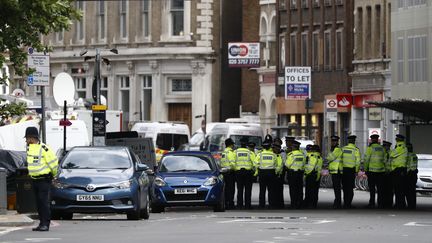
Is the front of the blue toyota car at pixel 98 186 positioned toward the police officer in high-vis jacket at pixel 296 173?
no

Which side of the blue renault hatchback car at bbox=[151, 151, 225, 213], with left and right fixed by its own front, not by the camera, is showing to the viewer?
front

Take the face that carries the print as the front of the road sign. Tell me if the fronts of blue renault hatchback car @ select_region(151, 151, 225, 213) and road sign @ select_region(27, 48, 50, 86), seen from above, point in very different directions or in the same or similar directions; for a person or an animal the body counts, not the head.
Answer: same or similar directions

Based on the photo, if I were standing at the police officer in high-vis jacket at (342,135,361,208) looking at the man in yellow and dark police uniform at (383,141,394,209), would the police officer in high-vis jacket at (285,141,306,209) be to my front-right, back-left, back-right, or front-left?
back-left

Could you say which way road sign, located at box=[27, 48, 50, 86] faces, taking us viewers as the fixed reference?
facing the viewer

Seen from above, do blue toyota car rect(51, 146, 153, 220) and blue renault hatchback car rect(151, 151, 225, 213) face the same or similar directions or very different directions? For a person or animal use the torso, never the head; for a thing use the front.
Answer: same or similar directions

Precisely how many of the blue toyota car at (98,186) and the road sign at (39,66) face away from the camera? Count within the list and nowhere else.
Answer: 0

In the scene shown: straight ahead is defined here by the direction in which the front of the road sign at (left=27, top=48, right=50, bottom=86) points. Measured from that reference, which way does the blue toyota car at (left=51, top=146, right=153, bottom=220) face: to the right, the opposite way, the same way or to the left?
the same way

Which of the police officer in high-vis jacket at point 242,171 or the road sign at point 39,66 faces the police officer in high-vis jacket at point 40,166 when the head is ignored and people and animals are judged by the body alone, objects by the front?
the road sign
